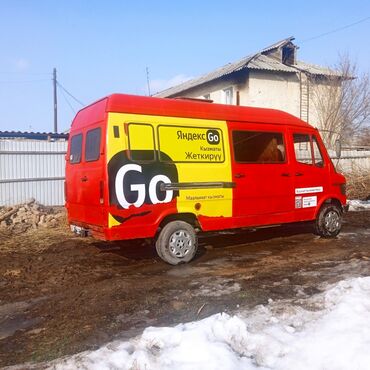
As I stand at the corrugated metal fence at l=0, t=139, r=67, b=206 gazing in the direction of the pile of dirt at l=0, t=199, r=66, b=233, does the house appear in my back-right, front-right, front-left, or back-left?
back-left

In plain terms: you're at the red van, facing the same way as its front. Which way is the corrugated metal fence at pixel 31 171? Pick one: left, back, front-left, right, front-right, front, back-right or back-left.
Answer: left

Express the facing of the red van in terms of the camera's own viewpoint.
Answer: facing away from the viewer and to the right of the viewer

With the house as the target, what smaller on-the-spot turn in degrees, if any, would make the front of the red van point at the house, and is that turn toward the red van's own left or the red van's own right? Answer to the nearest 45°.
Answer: approximately 45° to the red van's own left

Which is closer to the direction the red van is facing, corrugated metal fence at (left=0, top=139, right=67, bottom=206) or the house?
the house

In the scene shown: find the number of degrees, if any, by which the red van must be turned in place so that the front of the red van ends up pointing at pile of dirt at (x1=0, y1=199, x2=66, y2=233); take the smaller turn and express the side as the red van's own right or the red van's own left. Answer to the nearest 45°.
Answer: approximately 90° to the red van's own left
